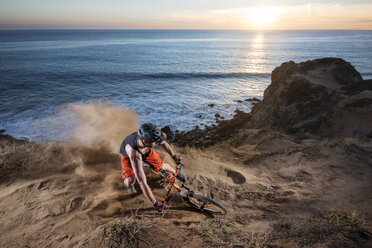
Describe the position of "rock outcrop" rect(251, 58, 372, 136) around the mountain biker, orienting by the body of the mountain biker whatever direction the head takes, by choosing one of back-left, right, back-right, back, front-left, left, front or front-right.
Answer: left

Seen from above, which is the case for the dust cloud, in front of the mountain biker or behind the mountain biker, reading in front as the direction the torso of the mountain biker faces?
behind

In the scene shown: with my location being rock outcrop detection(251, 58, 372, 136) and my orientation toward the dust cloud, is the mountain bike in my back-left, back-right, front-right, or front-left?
front-left

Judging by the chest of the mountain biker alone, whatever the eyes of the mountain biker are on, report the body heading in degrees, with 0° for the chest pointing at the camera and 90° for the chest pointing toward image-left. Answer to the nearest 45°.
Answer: approximately 315°

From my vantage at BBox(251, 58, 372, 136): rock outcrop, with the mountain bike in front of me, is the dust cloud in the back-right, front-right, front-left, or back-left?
front-right
